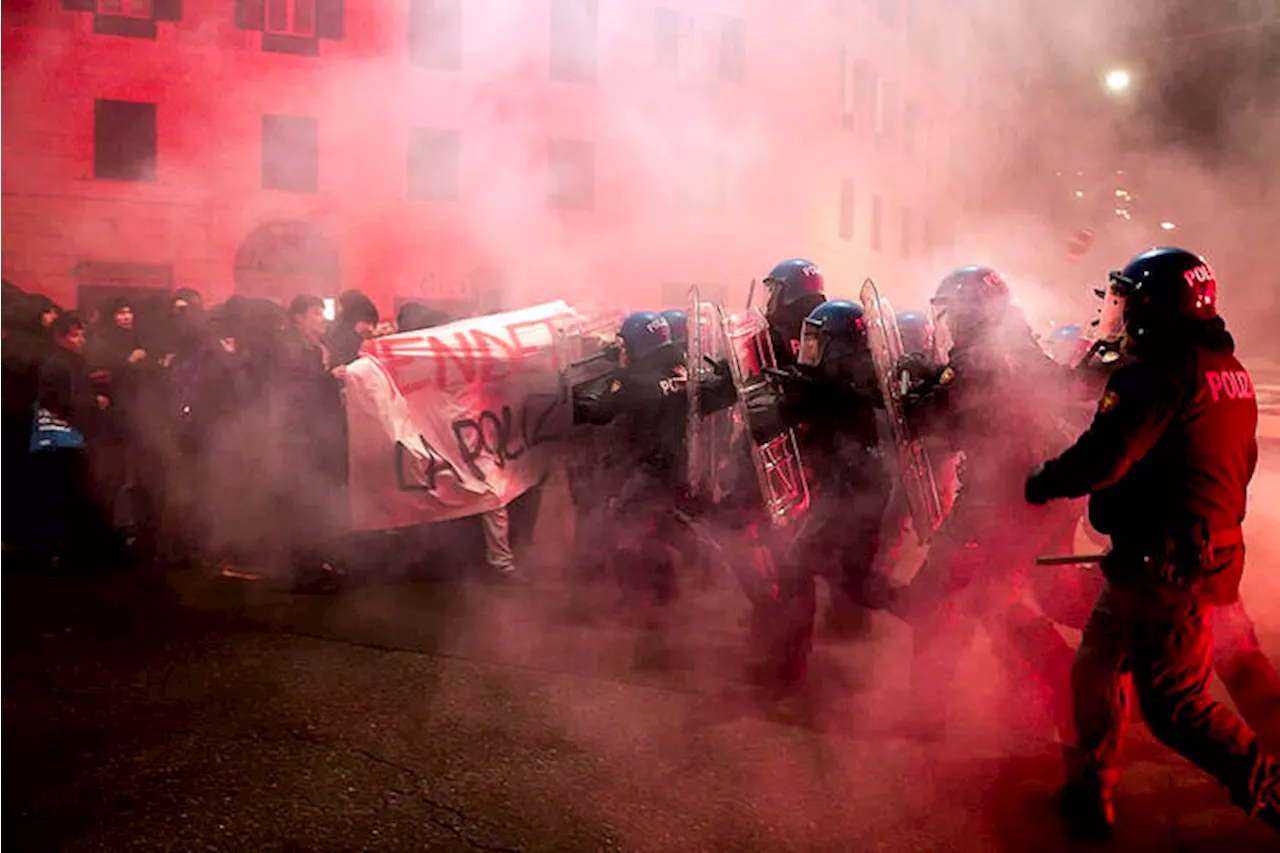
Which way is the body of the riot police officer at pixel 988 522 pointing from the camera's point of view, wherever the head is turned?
to the viewer's left

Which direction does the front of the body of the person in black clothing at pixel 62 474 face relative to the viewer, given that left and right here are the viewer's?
facing to the right of the viewer

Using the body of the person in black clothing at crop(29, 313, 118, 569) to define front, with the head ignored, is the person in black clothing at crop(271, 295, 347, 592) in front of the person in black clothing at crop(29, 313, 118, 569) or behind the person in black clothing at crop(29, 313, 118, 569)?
in front

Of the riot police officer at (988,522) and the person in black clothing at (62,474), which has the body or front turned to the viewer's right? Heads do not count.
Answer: the person in black clothing

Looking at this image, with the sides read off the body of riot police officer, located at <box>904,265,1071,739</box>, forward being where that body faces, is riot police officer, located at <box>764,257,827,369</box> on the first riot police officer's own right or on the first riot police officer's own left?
on the first riot police officer's own right

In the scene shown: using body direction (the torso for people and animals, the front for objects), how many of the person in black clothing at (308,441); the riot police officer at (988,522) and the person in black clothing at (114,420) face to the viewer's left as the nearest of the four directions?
1

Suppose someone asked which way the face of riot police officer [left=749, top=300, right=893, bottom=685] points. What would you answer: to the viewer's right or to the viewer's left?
to the viewer's left

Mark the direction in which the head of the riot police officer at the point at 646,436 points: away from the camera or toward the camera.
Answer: away from the camera

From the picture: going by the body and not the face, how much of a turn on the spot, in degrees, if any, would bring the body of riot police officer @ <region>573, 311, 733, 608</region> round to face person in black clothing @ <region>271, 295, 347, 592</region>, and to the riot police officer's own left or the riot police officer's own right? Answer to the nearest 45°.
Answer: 0° — they already face them

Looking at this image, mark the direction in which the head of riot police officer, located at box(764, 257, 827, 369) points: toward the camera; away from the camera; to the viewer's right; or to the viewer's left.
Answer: to the viewer's left
